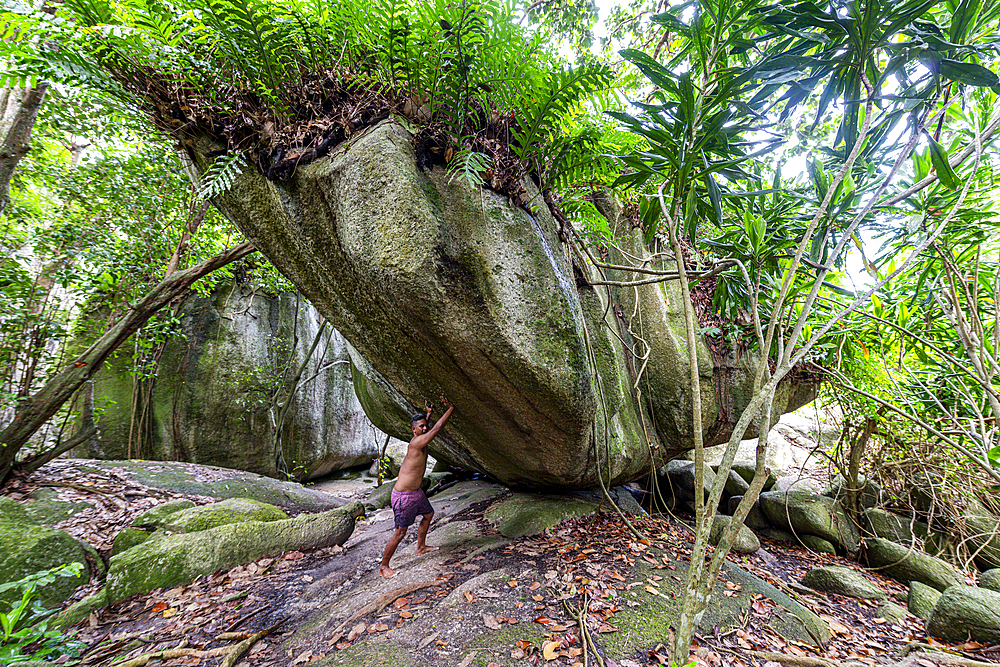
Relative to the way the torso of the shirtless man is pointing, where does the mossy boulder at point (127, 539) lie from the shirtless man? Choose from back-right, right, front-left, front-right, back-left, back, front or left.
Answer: back

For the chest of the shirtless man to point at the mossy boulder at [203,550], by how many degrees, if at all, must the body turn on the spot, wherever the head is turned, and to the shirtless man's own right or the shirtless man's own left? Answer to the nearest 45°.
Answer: approximately 180°

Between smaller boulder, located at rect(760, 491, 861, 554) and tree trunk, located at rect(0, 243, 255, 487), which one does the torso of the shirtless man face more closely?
the smaller boulder

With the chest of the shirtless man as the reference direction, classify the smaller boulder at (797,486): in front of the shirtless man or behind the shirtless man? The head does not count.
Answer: in front

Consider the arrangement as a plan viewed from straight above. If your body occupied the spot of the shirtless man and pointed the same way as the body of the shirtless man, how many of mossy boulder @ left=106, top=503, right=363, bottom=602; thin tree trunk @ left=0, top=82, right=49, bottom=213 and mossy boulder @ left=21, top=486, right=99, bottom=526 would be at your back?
3

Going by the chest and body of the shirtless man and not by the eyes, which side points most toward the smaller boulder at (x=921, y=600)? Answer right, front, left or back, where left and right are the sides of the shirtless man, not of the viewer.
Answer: front

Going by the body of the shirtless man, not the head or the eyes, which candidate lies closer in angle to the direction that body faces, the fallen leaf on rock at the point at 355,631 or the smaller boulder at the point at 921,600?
the smaller boulder

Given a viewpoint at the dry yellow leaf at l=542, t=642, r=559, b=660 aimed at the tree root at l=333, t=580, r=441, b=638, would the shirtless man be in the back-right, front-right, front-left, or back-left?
front-right

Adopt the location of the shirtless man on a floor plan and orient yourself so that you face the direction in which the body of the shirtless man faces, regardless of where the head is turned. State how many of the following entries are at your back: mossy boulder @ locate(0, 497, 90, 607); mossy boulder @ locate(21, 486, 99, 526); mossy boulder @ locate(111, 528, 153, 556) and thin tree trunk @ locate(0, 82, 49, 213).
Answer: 4

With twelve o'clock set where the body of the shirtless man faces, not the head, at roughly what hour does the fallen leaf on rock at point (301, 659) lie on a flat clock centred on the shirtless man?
The fallen leaf on rock is roughly at 4 o'clock from the shirtless man.

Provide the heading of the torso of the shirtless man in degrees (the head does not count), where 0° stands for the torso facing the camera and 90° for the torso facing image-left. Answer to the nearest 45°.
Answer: approximately 270°

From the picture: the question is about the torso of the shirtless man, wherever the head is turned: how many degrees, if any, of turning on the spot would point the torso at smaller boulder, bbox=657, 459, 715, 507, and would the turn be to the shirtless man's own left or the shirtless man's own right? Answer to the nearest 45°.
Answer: approximately 45° to the shirtless man's own left

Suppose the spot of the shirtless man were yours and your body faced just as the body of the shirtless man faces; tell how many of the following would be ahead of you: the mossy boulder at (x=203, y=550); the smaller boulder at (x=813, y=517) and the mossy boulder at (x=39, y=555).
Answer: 1

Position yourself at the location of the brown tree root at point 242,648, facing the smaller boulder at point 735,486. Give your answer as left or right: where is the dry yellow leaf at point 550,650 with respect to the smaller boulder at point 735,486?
right

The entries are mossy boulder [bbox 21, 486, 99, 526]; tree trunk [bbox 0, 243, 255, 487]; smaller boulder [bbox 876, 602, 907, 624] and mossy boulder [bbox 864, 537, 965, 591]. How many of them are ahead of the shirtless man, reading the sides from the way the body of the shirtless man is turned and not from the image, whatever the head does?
2

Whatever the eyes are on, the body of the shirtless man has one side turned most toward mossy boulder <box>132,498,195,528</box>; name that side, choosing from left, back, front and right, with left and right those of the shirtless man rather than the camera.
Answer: back

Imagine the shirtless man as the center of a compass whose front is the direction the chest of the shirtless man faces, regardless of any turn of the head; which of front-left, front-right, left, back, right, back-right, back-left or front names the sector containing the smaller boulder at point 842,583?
front
